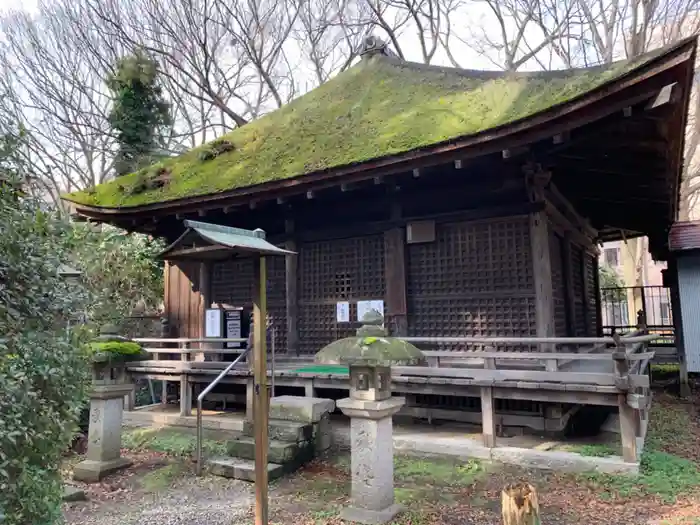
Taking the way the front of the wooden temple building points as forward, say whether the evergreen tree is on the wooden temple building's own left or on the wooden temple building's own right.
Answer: on the wooden temple building's own right

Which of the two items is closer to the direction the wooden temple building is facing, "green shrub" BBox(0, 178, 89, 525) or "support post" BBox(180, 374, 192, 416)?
the green shrub

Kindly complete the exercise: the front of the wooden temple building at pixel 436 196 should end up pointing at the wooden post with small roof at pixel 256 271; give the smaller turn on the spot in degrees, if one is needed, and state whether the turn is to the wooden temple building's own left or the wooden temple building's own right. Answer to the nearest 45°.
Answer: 0° — it already faces it

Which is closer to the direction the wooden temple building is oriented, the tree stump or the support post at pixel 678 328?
the tree stump

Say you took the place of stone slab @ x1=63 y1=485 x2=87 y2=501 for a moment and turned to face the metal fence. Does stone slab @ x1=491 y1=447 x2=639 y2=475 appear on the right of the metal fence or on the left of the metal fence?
right

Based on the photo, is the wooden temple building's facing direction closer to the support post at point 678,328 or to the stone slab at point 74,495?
the stone slab

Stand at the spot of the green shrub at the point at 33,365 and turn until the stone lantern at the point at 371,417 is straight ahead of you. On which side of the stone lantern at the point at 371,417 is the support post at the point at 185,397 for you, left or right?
left

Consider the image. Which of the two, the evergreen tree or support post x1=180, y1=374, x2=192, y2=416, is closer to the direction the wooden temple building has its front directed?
the support post

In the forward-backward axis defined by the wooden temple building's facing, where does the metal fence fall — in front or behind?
behind

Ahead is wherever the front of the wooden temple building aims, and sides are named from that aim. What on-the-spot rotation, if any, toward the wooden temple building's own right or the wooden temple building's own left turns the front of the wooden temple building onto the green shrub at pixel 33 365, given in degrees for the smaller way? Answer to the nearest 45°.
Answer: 0° — it already faces it

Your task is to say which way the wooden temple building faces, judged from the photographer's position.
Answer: facing the viewer and to the left of the viewer

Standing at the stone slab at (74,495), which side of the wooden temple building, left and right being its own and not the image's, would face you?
front

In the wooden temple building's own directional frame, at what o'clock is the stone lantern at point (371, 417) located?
The stone lantern is roughly at 11 o'clock from the wooden temple building.
